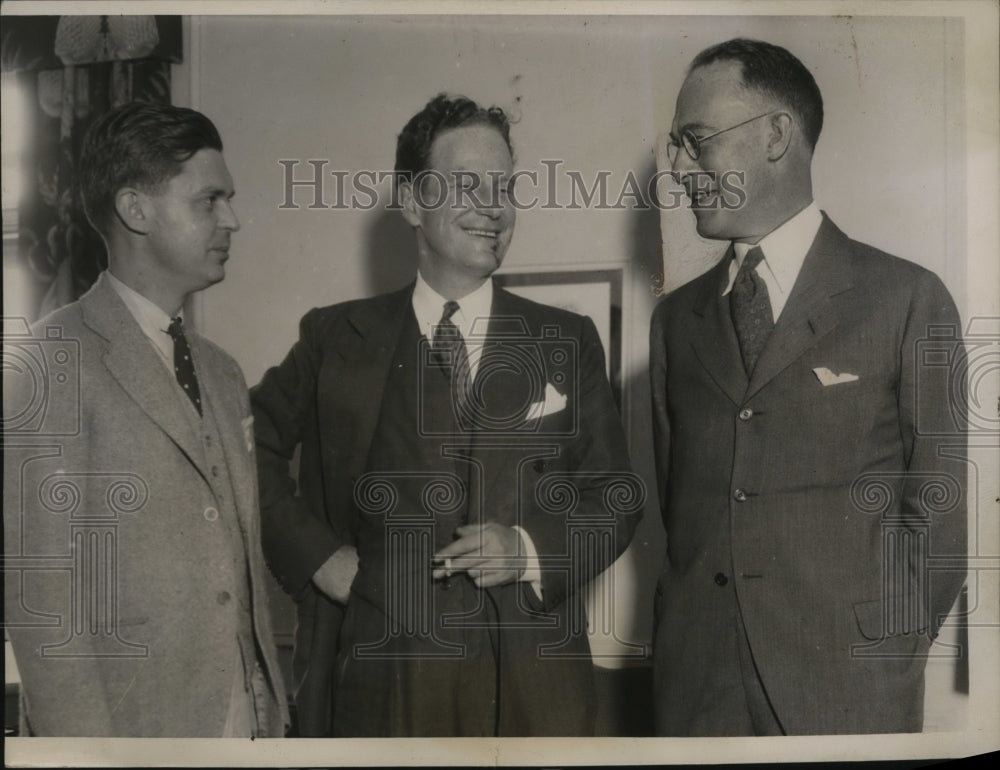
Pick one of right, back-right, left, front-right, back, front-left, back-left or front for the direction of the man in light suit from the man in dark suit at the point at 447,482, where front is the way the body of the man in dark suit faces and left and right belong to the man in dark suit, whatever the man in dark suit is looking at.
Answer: right

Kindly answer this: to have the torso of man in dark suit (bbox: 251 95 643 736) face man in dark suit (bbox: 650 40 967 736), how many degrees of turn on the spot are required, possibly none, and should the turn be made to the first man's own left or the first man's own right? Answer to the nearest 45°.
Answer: approximately 90° to the first man's own left

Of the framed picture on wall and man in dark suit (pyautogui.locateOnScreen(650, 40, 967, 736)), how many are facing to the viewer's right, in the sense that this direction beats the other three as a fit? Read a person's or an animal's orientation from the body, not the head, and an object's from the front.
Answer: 0

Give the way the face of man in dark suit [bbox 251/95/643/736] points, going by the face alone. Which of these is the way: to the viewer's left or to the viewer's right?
to the viewer's right

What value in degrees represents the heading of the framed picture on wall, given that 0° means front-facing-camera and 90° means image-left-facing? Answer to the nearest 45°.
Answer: approximately 0°

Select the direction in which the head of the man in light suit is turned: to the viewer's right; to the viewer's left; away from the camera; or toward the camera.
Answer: to the viewer's right

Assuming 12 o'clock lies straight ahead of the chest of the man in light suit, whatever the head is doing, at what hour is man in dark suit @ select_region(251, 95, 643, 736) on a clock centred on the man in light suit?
The man in dark suit is roughly at 11 o'clock from the man in light suit.

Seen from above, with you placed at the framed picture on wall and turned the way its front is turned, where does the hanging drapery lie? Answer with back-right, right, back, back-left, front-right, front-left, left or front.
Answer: right

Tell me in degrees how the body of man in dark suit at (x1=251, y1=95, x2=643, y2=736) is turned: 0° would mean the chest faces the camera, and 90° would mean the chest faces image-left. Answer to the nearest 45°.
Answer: approximately 0°

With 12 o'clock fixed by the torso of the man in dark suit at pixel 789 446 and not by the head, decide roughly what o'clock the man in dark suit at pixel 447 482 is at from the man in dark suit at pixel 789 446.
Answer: the man in dark suit at pixel 447 482 is roughly at 1 o'clock from the man in dark suit at pixel 789 446.

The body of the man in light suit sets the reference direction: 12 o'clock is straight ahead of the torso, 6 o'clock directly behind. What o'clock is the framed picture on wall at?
The framed picture on wall is roughly at 11 o'clock from the man in light suit.

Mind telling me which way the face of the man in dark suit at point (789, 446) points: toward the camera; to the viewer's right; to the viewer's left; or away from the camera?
to the viewer's left
